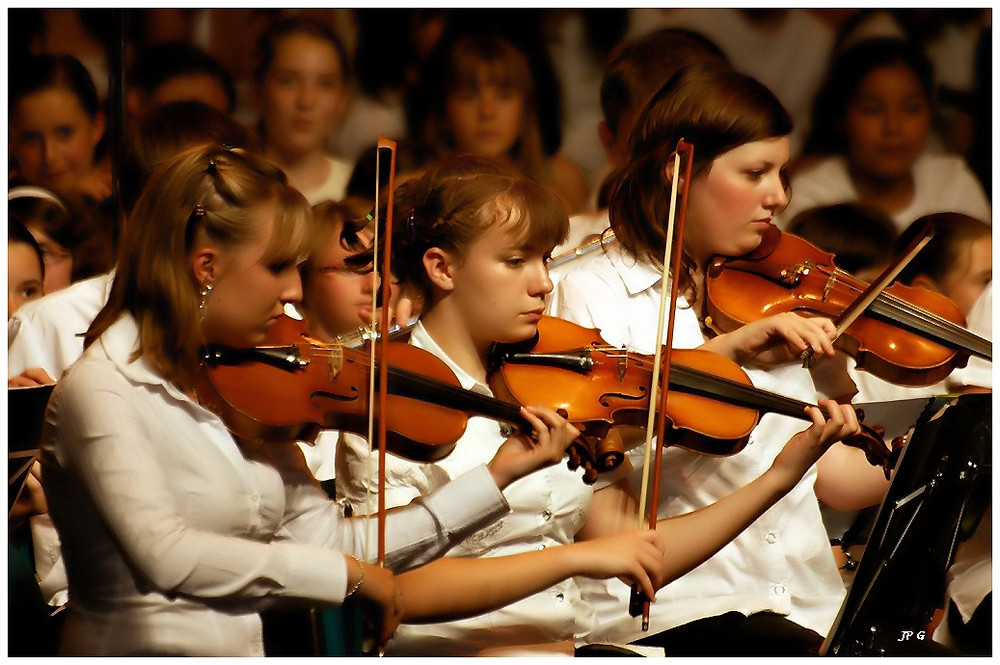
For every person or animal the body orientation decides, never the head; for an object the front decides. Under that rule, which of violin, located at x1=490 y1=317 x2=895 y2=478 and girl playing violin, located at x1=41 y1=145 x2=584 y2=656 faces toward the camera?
the violin

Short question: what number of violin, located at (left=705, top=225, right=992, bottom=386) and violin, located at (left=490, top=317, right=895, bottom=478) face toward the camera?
2

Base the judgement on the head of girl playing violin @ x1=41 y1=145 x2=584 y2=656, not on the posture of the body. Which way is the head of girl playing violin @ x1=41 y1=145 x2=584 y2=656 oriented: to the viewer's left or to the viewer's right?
to the viewer's right

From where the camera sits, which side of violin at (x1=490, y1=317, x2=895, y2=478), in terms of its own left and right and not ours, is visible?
front

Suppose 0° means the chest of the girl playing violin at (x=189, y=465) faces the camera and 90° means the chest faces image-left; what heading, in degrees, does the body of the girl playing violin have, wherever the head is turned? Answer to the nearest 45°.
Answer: approximately 270°

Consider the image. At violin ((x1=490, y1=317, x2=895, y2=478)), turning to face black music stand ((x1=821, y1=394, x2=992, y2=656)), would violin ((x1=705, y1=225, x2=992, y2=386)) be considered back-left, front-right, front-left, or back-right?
front-left

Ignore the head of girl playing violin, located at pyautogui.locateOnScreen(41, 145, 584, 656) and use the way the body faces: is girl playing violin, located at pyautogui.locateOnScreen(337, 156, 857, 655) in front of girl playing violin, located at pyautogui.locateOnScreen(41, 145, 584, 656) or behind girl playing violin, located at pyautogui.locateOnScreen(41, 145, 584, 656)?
in front

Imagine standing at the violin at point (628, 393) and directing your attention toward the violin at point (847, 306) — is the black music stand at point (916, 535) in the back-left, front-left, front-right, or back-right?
front-right

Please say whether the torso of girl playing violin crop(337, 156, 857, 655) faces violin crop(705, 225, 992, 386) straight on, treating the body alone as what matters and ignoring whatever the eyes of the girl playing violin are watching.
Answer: no

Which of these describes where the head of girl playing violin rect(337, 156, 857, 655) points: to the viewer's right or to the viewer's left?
to the viewer's right

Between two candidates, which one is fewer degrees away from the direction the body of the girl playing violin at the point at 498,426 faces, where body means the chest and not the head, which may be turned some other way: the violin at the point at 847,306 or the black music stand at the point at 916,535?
the black music stand

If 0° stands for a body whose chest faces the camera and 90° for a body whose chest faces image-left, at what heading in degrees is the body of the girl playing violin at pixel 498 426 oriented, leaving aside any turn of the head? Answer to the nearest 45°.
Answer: approximately 315°

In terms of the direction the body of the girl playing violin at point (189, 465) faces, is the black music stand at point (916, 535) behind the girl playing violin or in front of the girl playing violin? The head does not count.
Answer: in front

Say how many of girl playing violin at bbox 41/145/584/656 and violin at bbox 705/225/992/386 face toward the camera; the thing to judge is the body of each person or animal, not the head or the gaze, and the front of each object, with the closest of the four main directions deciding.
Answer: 1
